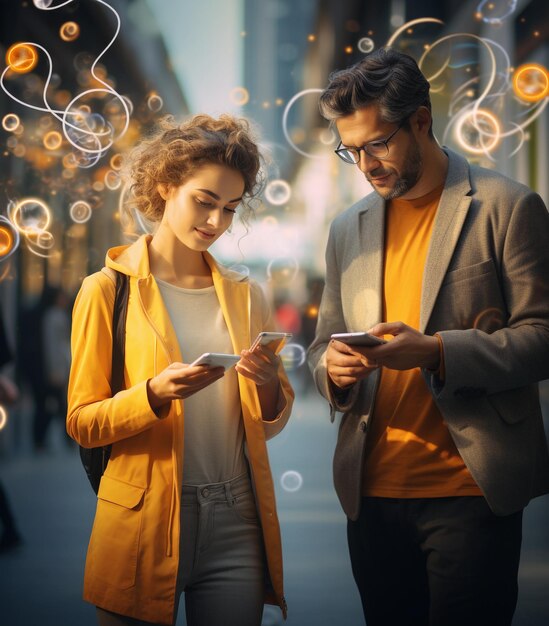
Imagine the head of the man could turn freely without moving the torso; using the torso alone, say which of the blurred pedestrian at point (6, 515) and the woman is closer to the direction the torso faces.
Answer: the woman

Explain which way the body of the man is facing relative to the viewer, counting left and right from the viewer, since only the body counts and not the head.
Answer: facing the viewer and to the left of the viewer

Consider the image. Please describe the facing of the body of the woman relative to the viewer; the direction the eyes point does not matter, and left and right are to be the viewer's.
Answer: facing the viewer and to the right of the viewer

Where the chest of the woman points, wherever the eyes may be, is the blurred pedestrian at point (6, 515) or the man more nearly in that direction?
the man

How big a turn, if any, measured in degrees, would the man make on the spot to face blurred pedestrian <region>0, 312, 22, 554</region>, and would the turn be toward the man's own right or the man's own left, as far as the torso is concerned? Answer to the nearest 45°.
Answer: approximately 90° to the man's own right

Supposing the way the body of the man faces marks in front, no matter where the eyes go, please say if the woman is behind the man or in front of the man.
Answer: in front

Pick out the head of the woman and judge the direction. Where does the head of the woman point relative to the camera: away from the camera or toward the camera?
toward the camera

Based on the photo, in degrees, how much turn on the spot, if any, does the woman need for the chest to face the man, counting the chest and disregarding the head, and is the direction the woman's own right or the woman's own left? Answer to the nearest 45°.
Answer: approximately 45° to the woman's own left

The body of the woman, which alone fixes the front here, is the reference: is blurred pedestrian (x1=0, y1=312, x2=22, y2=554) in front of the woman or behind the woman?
behind

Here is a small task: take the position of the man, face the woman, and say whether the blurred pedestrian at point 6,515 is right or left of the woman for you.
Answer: right

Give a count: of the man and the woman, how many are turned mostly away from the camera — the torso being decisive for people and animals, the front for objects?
0

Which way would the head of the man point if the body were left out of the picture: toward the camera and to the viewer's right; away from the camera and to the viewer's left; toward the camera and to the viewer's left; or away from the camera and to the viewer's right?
toward the camera and to the viewer's left
